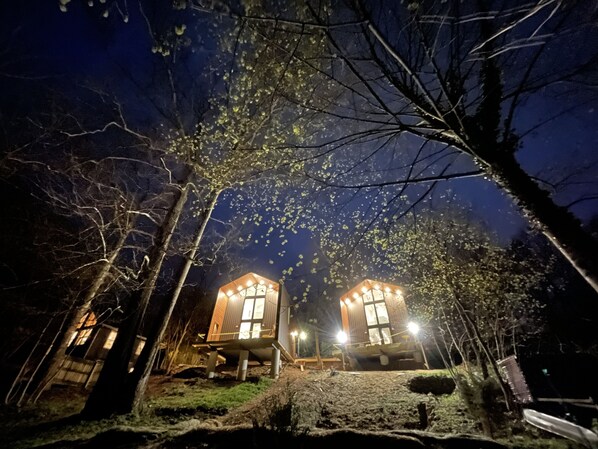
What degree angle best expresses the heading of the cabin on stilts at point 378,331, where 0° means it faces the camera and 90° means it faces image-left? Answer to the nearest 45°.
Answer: approximately 0°

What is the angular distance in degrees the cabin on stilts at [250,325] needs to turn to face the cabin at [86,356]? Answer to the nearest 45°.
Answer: approximately 90° to its right

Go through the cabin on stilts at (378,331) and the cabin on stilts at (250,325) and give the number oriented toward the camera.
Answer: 2

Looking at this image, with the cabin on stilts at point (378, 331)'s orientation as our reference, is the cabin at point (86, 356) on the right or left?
on its right

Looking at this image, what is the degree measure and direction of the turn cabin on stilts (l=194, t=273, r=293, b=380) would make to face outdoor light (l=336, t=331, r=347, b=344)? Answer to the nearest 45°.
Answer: approximately 90° to its left

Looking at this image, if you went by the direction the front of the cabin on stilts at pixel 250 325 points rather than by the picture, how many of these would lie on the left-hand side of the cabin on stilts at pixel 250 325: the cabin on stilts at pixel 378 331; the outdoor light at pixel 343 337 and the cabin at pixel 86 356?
2

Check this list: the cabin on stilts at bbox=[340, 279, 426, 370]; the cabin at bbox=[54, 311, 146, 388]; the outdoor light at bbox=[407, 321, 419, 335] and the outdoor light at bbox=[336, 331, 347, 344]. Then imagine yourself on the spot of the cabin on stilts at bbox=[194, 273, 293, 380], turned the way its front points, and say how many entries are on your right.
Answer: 1

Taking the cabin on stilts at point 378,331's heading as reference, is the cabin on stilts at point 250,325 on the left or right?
on its right

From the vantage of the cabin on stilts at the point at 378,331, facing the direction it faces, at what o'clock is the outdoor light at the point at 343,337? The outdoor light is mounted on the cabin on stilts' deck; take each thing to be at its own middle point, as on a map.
The outdoor light is roughly at 3 o'clock from the cabin on stilts.

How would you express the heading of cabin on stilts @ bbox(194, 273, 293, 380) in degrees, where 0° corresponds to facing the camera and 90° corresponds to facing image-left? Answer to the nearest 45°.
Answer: approximately 0°
